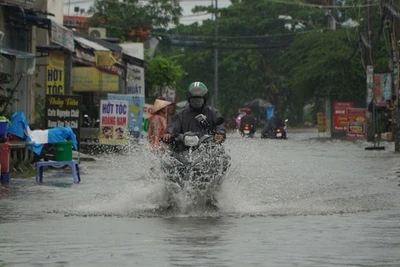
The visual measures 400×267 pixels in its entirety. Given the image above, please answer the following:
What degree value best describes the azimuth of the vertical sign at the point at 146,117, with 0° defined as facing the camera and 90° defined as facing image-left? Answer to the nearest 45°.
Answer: approximately 0°

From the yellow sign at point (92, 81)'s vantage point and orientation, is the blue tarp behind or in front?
in front

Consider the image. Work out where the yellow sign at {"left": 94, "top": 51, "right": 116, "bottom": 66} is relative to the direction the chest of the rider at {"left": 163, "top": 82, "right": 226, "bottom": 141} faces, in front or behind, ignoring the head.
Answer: behind

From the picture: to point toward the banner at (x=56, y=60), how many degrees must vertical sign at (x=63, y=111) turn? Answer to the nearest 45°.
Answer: approximately 180°

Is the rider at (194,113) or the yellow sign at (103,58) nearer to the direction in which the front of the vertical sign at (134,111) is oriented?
the rider

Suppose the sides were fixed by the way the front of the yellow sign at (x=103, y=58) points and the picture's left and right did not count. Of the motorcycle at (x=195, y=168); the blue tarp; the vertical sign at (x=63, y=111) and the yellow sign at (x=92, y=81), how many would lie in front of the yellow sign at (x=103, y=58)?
3
